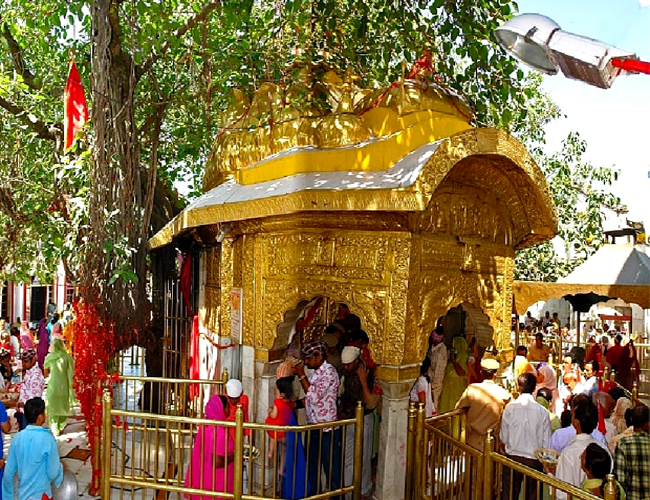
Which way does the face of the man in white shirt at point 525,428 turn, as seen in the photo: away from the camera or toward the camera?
away from the camera

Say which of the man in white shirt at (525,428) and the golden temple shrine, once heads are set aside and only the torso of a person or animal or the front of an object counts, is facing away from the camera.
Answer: the man in white shirt

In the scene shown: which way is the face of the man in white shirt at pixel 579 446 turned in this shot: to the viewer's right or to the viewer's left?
to the viewer's left

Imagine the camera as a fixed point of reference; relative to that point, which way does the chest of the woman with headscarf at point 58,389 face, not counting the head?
away from the camera

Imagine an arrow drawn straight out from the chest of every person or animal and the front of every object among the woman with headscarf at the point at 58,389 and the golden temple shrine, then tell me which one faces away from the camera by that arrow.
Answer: the woman with headscarf

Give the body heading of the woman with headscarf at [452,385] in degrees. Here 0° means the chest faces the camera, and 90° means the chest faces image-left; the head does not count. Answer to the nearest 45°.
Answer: approximately 135°

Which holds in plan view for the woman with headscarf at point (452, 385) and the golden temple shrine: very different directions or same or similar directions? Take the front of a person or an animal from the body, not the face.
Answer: very different directions

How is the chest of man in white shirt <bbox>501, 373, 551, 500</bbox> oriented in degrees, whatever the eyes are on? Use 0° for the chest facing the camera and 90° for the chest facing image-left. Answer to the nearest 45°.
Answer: approximately 180°

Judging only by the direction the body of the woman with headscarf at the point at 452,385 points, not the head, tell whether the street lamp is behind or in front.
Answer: behind

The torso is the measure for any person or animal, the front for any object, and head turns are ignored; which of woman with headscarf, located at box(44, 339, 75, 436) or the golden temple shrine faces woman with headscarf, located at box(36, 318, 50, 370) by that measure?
woman with headscarf, located at box(44, 339, 75, 436)

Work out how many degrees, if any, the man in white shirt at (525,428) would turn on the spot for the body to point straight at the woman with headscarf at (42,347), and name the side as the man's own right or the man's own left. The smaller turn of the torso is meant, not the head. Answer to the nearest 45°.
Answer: approximately 45° to the man's own left
